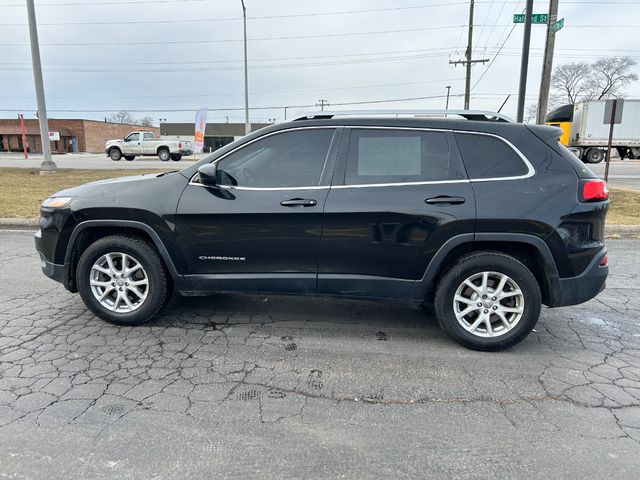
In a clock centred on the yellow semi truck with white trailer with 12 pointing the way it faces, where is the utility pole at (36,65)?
The utility pole is roughly at 10 o'clock from the yellow semi truck with white trailer.

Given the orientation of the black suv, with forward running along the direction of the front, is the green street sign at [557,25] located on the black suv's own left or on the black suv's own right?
on the black suv's own right

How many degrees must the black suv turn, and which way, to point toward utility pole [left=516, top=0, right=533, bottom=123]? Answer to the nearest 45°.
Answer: approximately 135° to its right

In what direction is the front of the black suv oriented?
to the viewer's left

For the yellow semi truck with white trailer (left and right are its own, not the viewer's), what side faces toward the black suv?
left

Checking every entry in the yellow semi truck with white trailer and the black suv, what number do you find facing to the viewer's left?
2

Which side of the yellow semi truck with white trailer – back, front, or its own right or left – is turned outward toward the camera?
left

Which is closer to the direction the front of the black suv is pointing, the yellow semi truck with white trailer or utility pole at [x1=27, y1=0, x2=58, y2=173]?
the utility pole

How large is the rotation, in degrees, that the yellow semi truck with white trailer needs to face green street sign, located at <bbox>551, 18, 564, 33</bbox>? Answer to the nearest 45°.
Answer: approximately 90° to its left

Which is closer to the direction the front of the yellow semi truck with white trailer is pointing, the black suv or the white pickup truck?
the white pickup truck

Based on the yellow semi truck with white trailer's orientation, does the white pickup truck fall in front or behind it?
in front

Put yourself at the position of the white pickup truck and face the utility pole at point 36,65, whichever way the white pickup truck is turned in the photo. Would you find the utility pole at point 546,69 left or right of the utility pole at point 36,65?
left
